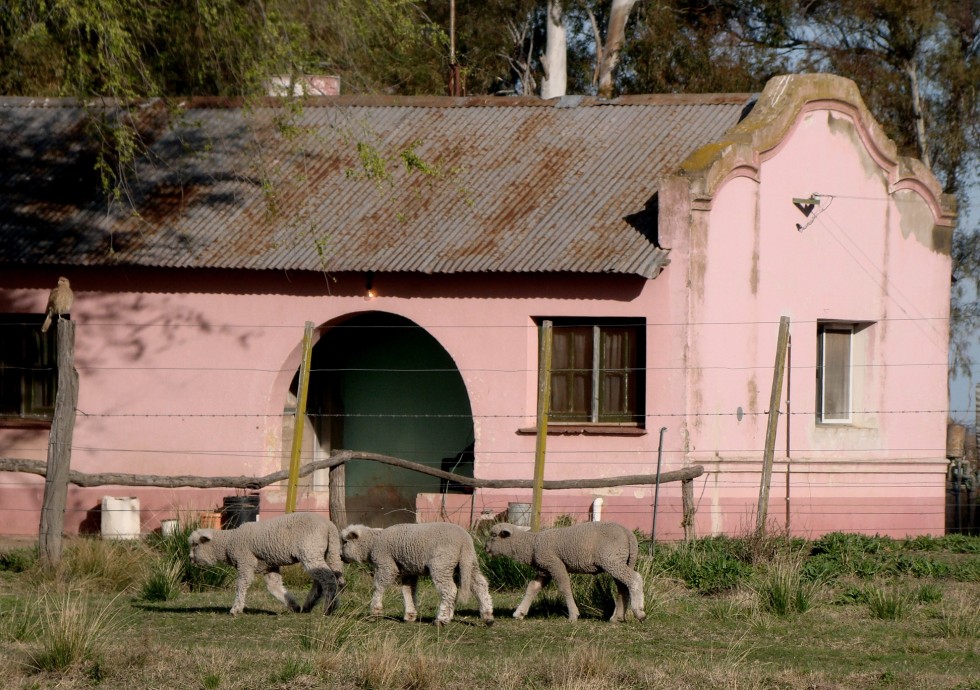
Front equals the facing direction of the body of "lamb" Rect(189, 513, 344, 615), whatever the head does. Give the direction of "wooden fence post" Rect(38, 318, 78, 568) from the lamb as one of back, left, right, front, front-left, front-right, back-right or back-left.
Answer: front-right

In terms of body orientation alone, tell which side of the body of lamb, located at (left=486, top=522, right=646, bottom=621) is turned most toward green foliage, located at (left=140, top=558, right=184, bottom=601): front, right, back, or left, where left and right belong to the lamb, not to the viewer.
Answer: front

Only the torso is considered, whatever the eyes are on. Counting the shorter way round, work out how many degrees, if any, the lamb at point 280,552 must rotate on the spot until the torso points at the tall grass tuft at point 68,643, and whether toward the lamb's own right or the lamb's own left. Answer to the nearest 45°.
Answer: approximately 45° to the lamb's own left

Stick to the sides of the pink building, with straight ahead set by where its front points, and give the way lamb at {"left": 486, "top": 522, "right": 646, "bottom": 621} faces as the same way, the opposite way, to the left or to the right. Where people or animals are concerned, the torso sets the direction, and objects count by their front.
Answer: to the right

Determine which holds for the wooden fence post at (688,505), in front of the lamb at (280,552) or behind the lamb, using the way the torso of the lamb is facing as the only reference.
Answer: behind

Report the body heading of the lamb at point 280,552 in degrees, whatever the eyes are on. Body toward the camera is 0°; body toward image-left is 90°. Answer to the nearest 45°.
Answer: approximately 90°

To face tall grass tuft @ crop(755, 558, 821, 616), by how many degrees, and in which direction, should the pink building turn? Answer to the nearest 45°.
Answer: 0° — it already faces it

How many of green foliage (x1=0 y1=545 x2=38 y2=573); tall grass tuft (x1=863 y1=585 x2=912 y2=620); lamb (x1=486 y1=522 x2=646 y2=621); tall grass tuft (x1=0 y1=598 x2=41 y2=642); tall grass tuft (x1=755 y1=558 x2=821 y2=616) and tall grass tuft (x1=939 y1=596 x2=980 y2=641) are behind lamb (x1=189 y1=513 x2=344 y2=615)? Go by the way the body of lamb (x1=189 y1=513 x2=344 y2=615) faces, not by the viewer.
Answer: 4

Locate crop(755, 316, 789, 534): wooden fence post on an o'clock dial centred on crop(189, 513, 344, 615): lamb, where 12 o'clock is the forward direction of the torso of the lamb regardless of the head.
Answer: The wooden fence post is roughly at 5 o'clock from the lamb.

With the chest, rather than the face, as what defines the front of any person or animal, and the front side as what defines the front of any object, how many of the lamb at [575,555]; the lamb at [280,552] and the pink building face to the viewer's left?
2

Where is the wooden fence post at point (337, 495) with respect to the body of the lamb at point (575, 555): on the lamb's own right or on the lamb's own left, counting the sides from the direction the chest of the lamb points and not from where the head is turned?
on the lamb's own right

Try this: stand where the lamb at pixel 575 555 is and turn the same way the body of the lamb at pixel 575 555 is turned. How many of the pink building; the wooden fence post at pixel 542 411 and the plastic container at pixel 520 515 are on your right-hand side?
3

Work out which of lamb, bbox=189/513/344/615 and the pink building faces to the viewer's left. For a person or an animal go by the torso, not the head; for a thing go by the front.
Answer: the lamb

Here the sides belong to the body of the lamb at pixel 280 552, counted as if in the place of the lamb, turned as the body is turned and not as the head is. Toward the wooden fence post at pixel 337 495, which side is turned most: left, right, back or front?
right

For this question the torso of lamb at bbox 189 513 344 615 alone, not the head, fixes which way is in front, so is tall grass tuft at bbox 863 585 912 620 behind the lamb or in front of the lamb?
behind

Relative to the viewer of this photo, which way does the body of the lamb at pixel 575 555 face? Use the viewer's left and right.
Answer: facing to the left of the viewer
